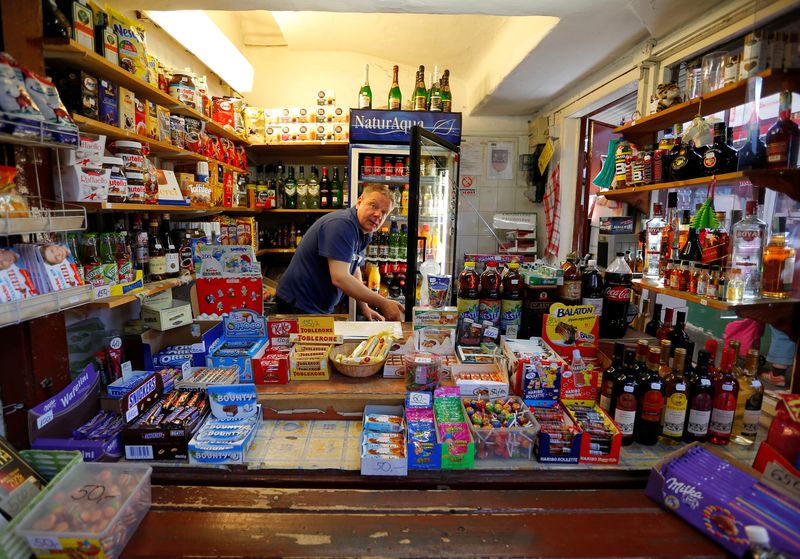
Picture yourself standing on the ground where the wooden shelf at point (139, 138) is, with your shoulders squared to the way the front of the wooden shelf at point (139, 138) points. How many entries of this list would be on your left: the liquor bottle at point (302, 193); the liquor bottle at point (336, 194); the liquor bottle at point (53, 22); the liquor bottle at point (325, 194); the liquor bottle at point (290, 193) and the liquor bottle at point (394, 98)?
5

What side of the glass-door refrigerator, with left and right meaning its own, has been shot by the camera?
front

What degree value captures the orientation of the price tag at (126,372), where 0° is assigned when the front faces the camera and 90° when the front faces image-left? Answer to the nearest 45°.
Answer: approximately 0°

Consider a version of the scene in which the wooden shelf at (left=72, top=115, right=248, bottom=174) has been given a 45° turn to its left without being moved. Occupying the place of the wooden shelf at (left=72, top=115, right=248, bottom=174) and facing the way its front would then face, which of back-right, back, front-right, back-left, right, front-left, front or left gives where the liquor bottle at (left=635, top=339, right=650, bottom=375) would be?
front-right

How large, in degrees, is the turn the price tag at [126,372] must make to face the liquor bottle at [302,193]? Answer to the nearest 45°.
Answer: approximately 135° to its left

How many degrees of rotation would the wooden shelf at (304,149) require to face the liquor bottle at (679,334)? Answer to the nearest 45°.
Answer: approximately 45° to its left

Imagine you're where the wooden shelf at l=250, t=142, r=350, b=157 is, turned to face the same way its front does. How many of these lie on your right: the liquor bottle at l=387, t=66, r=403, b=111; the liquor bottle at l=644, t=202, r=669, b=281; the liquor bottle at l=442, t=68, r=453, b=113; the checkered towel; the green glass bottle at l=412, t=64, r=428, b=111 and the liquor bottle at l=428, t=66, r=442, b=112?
0

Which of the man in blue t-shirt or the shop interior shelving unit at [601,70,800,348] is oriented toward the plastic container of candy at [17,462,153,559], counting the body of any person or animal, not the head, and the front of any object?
the shop interior shelving unit

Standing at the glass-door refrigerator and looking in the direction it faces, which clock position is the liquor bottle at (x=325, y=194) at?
The liquor bottle is roughly at 4 o'clock from the glass-door refrigerator.

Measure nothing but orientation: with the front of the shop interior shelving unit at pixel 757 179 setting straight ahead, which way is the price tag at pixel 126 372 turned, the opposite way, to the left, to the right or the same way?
to the left

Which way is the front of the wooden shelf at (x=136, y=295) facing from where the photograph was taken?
facing the viewer and to the right of the viewer
